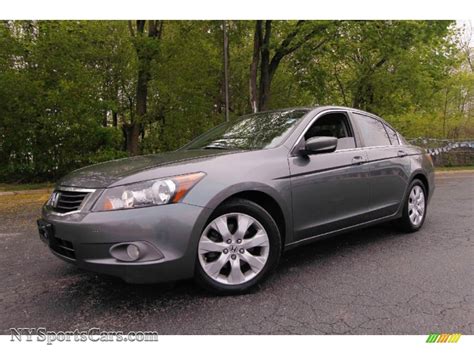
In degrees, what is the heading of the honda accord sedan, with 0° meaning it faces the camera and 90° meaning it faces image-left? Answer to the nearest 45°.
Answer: approximately 45°

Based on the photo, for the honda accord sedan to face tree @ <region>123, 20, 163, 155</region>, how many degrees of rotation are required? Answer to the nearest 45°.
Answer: approximately 135° to its right

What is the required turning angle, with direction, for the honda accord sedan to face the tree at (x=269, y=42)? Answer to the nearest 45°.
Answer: approximately 135° to its right
